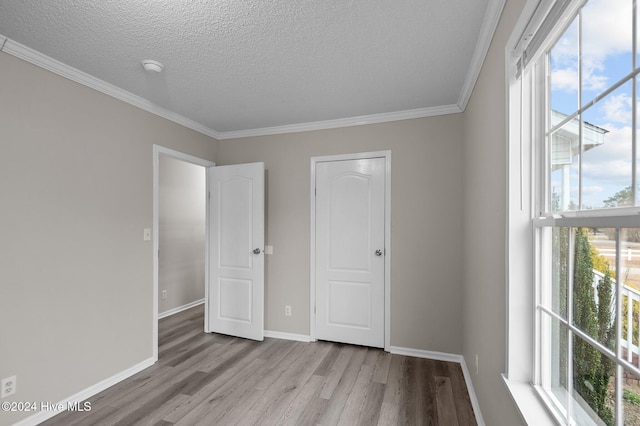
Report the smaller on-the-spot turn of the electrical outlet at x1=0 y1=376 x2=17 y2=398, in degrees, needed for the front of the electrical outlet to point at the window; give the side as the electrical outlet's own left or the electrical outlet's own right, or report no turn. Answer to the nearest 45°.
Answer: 0° — it already faces it

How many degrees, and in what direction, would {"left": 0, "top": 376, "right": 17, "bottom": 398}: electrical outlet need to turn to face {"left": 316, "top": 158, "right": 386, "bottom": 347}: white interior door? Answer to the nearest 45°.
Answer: approximately 45° to its left

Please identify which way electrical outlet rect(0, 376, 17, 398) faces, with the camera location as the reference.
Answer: facing the viewer and to the right of the viewer

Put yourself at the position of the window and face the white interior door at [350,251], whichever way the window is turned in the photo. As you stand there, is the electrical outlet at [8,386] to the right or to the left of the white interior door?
left

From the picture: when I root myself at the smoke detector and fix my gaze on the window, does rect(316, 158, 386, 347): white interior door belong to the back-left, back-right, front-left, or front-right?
front-left

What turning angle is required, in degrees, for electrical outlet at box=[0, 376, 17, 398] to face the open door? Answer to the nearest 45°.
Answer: approximately 45° to its left

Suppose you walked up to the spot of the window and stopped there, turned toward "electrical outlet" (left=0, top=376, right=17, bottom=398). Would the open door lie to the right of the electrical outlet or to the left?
right

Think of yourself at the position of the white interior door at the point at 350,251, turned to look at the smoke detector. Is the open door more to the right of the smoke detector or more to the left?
right
